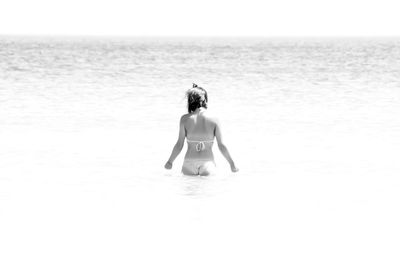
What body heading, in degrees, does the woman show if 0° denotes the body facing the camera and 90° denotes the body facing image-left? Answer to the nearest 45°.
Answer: approximately 180°
